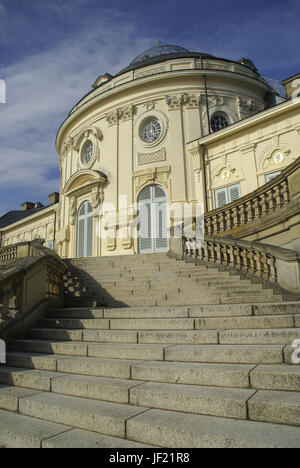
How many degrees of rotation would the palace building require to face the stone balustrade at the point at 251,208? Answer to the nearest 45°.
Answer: approximately 45° to its left

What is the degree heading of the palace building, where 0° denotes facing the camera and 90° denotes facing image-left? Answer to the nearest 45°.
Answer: approximately 45°

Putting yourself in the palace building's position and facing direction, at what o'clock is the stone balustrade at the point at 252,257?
The stone balustrade is roughly at 10 o'clock from the palace building.
